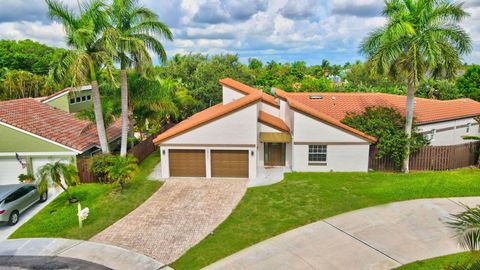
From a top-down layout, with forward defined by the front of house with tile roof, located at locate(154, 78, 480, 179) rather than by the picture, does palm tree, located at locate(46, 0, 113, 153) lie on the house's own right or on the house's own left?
on the house's own right

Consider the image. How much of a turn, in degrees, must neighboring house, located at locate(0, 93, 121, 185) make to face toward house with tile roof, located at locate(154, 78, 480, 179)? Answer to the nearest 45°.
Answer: approximately 45° to its left

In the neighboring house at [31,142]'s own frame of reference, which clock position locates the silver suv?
The silver suv is roughly at 12 o'clock from the neighboring house.

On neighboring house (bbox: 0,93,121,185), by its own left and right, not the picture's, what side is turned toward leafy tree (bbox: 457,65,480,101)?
left

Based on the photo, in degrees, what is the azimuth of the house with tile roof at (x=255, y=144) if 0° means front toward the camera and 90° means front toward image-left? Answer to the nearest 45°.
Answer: approximately 0°

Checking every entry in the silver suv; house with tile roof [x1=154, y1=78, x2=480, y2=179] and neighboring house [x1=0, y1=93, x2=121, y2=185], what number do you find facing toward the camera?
2

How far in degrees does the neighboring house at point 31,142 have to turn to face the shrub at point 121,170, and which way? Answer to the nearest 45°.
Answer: approximately 45° to its left

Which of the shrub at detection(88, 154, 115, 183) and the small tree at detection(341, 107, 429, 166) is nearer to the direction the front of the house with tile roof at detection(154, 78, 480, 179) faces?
the shrub
